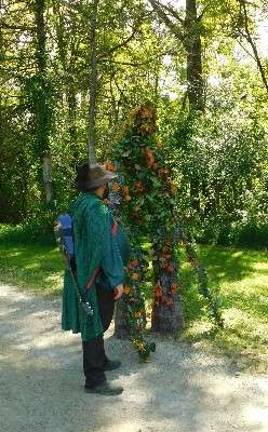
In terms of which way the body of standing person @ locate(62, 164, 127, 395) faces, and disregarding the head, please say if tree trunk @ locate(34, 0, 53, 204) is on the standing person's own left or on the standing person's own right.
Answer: on the standing person's own left

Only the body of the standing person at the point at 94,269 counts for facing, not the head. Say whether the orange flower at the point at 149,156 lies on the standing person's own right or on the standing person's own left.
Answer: on the standing person's own left

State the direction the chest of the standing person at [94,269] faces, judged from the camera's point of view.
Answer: to the viewer's right

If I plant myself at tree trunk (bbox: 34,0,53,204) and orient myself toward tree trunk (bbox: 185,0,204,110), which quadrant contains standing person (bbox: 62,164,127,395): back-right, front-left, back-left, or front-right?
back-right

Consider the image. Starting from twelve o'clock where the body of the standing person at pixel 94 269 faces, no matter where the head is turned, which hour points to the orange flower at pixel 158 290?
The orange flower is roughly at 10 o'clock from the standing person.

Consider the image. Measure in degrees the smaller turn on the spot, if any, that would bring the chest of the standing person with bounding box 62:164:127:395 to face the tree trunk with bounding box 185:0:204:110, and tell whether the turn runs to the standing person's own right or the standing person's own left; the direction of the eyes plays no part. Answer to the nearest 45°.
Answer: approximately 90° to the standing person's own left

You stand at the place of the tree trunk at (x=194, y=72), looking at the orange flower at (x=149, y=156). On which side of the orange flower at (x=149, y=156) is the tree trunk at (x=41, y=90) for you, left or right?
right

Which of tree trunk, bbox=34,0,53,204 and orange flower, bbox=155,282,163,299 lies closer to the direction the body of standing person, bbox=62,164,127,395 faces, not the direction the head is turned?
the orange flower

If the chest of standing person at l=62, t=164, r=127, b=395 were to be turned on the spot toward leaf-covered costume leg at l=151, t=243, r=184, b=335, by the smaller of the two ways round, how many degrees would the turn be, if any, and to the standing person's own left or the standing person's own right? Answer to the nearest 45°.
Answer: approximately 45° to the standing person's own left
